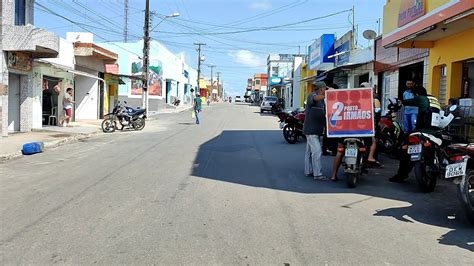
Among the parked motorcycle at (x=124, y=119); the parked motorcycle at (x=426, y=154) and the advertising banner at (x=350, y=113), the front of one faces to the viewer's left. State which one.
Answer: the parked motorcycle at (x=124, y=119)

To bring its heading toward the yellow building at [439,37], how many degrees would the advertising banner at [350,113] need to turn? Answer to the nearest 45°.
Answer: approximately 135° to its left

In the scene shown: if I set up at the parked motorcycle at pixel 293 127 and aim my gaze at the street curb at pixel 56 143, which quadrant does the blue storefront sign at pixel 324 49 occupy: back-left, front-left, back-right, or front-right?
back-right

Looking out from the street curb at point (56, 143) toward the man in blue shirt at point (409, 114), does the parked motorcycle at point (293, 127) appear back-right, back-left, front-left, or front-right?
front-left

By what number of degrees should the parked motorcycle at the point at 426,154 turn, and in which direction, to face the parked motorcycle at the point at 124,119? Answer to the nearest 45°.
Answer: approximately 90° to its left

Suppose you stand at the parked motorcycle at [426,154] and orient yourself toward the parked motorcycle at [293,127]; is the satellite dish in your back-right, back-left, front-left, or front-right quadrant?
front-right

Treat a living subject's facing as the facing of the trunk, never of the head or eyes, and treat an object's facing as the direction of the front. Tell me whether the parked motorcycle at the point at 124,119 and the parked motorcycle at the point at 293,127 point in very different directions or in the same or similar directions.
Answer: very different directions

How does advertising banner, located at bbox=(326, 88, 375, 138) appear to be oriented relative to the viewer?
toward the camera

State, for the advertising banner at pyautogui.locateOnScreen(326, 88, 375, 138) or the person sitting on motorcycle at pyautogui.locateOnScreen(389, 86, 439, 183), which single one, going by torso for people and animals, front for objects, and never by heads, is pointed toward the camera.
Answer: the advertising banner

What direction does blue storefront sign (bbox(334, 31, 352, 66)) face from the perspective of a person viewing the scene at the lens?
facing the viewer and to the left of the viewer

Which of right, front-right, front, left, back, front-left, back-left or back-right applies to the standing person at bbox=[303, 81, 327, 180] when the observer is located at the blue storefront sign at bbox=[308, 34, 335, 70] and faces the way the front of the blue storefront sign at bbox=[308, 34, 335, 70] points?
front-left

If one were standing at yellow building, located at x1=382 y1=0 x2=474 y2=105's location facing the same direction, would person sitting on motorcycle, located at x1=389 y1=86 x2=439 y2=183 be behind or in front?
in front

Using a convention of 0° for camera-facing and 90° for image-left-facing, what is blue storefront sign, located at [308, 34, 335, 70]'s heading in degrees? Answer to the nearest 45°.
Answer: approximately 45°

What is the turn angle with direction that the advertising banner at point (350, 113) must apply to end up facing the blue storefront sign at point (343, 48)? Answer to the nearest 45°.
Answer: approximately 180°

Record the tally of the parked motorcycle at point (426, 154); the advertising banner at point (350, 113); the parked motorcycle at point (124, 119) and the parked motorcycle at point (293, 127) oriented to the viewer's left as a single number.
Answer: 1

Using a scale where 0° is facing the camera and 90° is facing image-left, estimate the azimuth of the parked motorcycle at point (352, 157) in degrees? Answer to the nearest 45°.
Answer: approximately 180°

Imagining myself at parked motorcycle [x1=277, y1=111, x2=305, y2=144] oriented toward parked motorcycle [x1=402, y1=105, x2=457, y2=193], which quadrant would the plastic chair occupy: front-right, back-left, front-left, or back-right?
back-right
